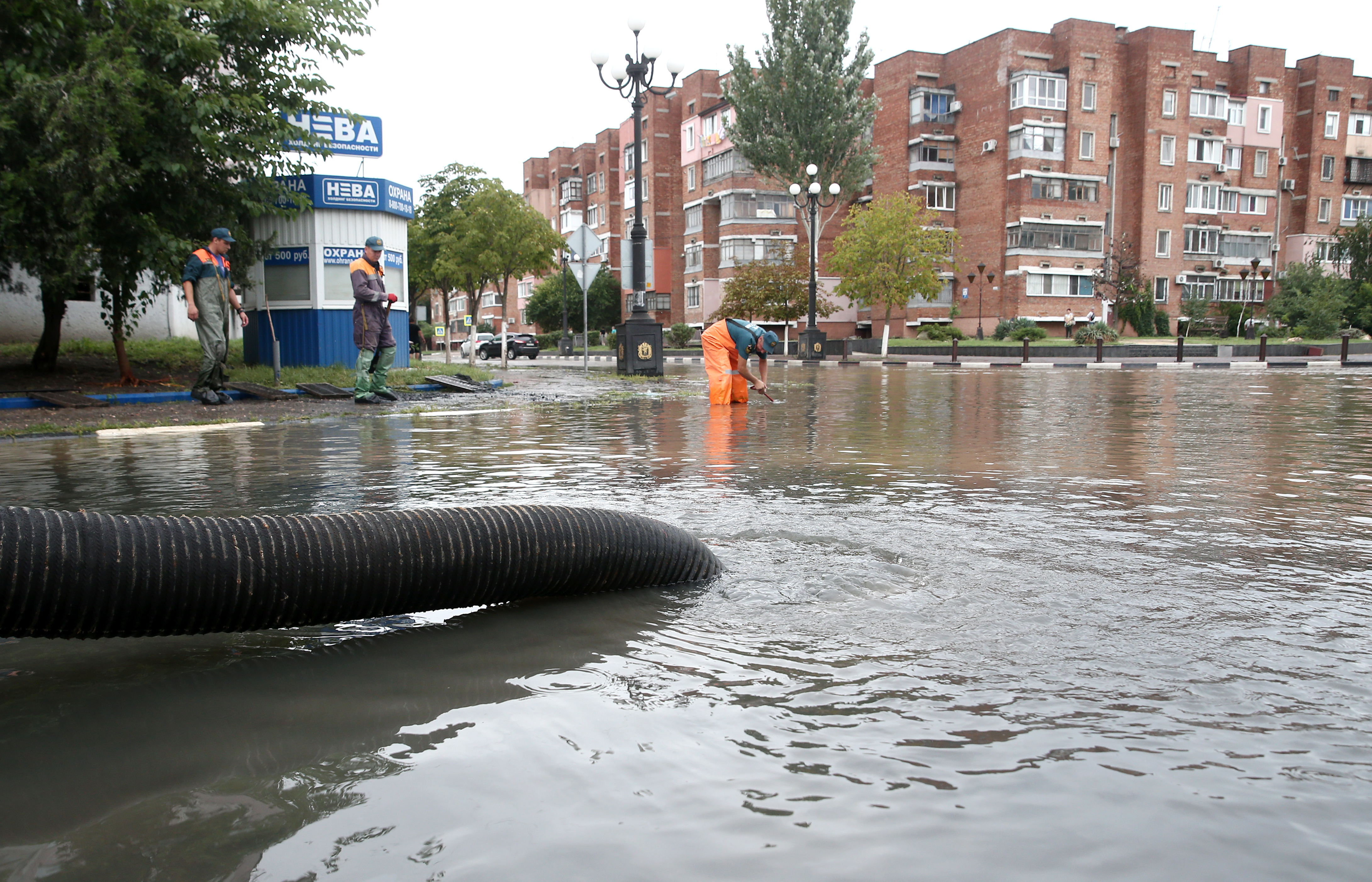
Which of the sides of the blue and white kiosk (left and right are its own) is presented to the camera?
front

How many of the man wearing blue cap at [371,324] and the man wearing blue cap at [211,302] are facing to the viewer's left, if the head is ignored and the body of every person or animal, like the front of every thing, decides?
0

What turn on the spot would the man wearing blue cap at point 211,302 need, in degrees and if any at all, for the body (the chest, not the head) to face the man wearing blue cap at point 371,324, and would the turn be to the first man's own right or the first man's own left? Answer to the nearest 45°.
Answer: approximately 45° to the first man's own left

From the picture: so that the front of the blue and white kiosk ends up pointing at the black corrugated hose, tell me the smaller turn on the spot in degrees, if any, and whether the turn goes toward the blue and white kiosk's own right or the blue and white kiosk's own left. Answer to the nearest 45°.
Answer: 0° — it already faces it

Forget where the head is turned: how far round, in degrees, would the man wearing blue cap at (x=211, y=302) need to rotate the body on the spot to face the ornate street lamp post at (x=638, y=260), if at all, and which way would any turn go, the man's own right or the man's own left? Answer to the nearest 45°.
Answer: approximately 90° to the man's own left

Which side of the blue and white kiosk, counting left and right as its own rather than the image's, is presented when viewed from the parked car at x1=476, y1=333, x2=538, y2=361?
back

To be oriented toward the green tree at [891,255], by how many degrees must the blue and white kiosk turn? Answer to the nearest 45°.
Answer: approximately 135° to its left

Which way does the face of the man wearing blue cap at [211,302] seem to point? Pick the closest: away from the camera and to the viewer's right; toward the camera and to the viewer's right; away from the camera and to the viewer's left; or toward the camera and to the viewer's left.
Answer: toward the camera and to the viewer's right

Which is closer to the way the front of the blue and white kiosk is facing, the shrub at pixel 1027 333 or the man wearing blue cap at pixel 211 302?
the man wearing blue cap

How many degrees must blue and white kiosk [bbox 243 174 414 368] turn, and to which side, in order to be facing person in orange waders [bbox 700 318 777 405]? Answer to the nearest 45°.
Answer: approximately 45° to its left

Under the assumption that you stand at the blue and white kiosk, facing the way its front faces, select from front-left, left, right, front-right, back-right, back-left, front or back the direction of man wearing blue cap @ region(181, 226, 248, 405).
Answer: front

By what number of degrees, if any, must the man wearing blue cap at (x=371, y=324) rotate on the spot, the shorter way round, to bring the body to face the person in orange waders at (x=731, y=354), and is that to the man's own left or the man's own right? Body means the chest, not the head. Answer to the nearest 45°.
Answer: approximately 45° to the man's own left

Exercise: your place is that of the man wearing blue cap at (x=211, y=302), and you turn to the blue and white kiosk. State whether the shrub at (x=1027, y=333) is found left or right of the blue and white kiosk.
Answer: right
